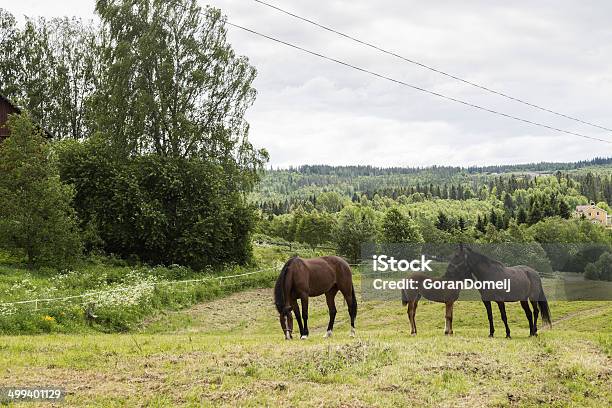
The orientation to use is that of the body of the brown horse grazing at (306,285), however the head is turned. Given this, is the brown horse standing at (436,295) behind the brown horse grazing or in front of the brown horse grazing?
behind

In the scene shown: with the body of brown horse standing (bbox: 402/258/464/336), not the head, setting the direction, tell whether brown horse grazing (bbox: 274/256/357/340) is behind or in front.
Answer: behind

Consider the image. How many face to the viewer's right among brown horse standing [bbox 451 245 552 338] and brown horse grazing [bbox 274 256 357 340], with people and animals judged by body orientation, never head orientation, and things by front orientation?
0

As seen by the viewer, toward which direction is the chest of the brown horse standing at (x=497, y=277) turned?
to the viewer's left

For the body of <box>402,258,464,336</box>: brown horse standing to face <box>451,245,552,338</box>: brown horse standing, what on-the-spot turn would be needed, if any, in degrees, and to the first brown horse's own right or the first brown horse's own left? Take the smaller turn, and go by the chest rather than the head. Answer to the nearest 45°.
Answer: approximately 45° to the first brown horse's own right

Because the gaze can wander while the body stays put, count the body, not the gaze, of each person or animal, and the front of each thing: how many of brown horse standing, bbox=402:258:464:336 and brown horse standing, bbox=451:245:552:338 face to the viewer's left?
1

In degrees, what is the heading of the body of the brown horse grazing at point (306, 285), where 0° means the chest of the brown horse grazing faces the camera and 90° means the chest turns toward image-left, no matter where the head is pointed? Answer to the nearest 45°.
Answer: approximately 45°

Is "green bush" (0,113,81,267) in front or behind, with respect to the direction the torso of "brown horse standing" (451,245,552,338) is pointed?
in front

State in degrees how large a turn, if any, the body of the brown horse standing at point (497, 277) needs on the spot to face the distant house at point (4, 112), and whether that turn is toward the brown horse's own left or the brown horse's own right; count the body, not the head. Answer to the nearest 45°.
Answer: approximately 45° to the brown horse's own right
